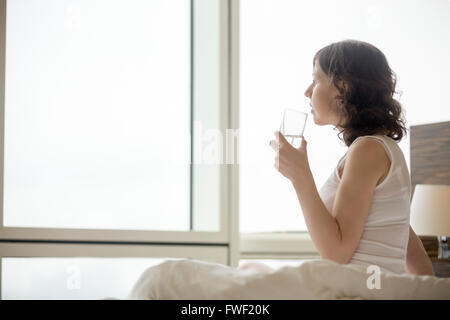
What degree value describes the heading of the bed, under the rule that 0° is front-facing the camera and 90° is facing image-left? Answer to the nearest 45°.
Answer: approximately 90°

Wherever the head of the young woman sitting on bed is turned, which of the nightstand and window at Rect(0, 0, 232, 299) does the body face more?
the window

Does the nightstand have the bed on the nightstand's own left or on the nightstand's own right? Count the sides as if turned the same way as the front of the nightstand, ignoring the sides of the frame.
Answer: on the nightstand's own left

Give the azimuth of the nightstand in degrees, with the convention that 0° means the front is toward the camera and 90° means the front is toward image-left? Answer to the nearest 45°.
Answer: approximately 90°

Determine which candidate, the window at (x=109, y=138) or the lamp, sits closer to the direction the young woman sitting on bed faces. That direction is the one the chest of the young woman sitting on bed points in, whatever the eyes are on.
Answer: the window

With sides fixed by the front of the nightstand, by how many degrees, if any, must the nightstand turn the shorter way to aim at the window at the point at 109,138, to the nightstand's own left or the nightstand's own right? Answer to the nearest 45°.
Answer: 0° — it already faces it

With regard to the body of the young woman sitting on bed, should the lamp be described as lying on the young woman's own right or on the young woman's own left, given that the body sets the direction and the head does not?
on the young woman's own right

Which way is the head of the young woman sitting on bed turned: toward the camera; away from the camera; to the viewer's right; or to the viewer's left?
to the viewer's left

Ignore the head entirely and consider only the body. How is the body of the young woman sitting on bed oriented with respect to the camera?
to the viewer's left

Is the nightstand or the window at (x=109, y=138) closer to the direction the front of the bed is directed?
the window

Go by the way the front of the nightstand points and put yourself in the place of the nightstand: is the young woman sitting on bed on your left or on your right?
on your left
